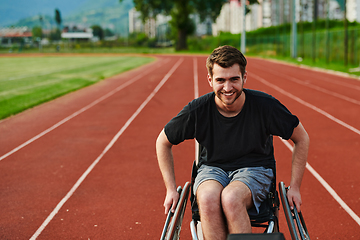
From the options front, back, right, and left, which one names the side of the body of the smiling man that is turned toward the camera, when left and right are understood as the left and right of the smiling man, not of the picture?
front

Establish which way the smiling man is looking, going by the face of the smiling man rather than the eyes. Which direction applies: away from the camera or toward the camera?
toward the camera

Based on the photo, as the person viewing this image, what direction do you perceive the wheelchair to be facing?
facing the viewer
